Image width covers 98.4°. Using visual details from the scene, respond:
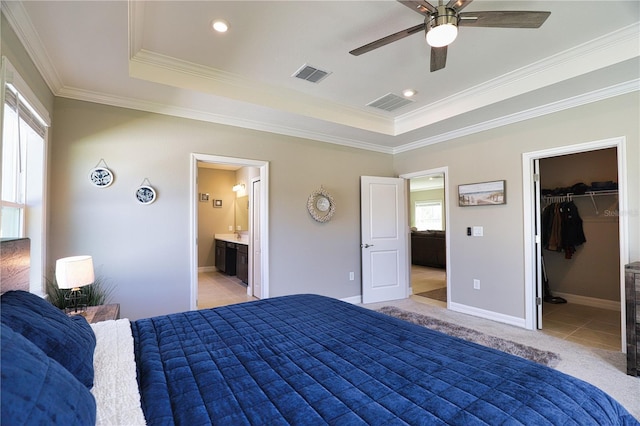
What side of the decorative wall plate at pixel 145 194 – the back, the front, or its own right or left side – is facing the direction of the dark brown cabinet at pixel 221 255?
back

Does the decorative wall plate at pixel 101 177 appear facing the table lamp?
yes

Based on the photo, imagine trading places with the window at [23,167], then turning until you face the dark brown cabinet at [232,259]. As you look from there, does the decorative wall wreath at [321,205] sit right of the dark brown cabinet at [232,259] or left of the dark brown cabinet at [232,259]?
right

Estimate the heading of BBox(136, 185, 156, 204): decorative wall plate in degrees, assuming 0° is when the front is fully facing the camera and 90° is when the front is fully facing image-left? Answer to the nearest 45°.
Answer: approximately 0°

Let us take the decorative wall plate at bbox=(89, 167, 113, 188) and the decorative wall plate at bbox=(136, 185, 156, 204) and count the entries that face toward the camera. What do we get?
2

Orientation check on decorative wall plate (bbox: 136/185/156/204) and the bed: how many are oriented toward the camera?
1

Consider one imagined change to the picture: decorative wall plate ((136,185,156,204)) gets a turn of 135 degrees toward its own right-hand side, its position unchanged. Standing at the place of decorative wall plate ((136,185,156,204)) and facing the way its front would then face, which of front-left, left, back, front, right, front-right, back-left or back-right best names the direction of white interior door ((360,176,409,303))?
back-right

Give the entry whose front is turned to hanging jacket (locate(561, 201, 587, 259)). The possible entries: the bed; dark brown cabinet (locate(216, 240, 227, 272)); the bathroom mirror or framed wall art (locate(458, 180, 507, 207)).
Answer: the bed
